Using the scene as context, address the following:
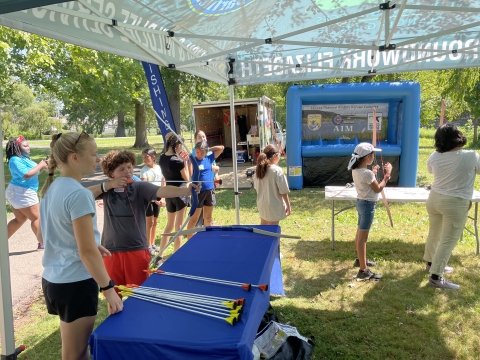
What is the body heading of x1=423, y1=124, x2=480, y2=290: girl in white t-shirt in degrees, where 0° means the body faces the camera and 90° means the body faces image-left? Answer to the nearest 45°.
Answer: approximately 225°

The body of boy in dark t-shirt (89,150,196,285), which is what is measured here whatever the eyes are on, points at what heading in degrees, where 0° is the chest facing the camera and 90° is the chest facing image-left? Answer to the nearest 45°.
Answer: approximately 0°

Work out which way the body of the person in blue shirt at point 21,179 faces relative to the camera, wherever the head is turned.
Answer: to the viewer's right

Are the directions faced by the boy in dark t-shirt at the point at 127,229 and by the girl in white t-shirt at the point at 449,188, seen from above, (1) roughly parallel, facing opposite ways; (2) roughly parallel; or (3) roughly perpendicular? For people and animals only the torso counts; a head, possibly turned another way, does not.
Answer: roughly perpendicular

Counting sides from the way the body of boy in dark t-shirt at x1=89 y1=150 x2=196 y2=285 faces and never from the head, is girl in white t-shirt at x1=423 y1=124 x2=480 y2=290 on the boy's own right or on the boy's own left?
on the boy's own left

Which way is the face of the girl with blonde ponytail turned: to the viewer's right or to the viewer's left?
to the viewer's right

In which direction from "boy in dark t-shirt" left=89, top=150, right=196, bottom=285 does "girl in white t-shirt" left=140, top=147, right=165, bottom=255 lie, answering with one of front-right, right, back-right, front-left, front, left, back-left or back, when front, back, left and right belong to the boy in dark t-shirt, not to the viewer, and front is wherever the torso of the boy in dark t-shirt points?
back
